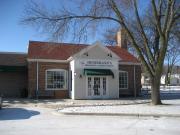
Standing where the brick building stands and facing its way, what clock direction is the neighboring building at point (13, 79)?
The neighboring building is roughly at 4 o'clock from the brick building.

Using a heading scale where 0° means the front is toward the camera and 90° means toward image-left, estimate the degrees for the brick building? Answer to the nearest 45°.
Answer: approximately 0°
